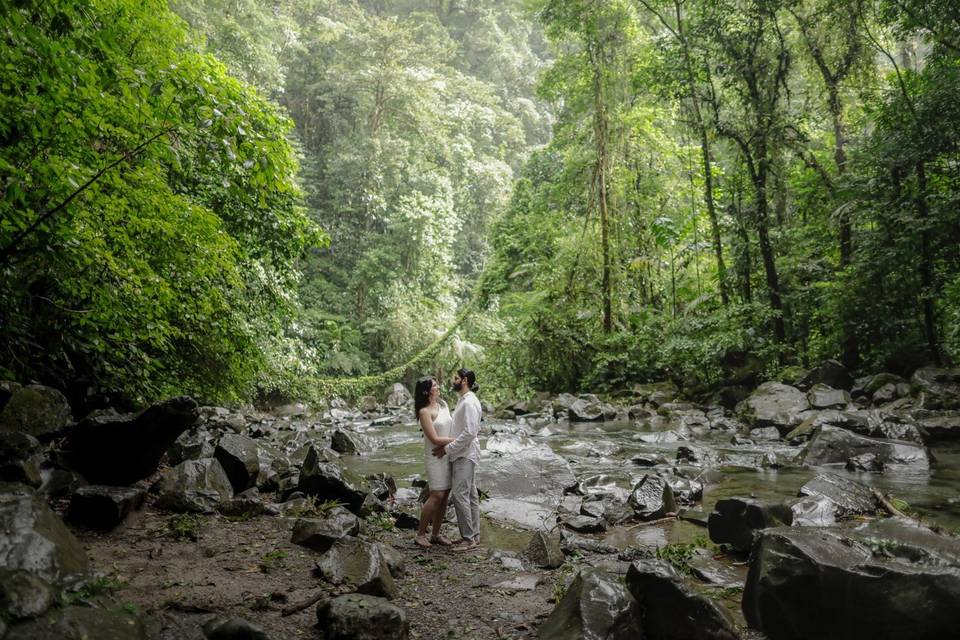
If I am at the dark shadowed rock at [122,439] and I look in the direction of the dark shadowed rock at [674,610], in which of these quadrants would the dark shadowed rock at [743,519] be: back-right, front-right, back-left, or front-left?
front-left

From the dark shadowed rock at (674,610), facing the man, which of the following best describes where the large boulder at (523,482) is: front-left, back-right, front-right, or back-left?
front-right

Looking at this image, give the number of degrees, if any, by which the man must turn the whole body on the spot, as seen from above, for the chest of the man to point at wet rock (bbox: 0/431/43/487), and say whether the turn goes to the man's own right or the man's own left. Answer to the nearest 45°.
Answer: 0° — they already face it

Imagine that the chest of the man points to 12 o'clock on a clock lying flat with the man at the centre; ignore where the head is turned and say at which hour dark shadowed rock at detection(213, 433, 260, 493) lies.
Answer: The dark shadowed rock is roughly at 1 o'clock from the man.

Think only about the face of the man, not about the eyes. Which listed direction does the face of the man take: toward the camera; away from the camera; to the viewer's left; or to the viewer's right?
to the viewer's left

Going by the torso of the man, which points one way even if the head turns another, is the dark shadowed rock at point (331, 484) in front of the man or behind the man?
in front

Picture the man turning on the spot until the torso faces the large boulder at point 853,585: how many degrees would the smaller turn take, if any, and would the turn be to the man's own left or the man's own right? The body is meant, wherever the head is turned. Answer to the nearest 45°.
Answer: approximately 135° to the man's own left

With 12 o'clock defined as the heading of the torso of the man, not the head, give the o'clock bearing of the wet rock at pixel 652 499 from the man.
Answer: The wet rock is roughly at 5 o'clock from the man.

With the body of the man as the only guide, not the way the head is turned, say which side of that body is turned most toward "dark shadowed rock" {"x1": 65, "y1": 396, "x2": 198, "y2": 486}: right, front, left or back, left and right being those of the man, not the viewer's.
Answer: front

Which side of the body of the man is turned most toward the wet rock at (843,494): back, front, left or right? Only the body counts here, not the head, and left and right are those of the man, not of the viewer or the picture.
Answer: back

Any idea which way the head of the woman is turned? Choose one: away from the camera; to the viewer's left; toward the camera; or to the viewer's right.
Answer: to the viewer's right

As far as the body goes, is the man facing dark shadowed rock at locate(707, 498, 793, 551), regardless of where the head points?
no

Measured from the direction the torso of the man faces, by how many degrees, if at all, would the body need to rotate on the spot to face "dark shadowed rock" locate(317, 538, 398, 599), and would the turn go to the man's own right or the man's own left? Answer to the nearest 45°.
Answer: approximately 45° to the man's own left

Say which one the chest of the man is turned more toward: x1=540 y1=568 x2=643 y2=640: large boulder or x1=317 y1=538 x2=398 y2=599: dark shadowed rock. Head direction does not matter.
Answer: the dark shadowed rock

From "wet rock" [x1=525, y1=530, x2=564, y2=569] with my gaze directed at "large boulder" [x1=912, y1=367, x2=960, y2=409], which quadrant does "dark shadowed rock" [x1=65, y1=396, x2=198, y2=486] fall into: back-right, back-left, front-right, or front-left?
back-left

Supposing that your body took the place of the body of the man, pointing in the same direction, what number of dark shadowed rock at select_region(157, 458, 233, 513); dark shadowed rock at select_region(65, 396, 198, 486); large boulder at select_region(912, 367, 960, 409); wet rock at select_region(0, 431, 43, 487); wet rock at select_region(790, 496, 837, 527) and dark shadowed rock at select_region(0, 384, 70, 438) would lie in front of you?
4

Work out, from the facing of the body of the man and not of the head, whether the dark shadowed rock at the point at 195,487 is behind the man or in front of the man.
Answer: in front

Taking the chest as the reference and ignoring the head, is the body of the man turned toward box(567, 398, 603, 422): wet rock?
no

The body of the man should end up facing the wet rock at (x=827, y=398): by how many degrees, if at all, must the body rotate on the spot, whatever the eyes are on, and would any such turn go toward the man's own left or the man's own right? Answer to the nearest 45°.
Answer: approximately 135° to the man's own right

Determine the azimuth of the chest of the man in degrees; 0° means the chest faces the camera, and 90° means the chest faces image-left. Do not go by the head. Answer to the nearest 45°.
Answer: approximately 90°
